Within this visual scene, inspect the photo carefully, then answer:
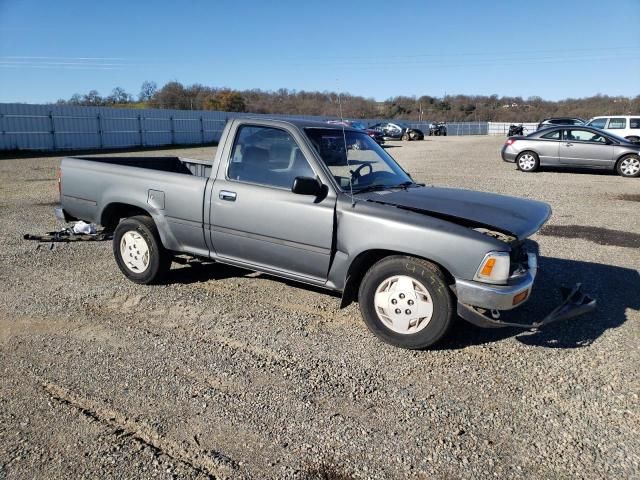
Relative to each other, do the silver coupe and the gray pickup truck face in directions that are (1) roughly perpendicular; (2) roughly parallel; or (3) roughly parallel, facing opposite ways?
roughly parallel

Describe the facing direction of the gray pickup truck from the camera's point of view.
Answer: facing the viewer and to the right of the viewer

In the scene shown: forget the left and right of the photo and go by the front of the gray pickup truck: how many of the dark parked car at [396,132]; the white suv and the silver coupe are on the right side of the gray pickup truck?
0

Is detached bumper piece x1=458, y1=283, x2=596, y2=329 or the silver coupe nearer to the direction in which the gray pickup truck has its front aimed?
the detached bumper piece

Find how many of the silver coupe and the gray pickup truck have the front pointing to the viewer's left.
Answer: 0

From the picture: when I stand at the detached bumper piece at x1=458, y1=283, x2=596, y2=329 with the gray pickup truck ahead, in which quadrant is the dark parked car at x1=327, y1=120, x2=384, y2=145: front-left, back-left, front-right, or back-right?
front-right

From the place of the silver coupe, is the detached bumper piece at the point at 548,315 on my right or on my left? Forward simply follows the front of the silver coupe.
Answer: on my right

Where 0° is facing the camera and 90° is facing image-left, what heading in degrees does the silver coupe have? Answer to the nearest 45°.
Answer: approximately 270°

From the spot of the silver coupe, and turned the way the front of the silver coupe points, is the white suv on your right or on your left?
on your left

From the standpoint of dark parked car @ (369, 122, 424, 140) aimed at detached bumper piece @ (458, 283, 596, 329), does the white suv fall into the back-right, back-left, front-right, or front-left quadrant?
front-left

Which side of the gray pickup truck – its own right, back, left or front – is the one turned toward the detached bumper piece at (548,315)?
front

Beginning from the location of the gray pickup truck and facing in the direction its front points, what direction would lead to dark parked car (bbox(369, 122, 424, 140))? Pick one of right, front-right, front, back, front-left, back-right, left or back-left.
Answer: back-left

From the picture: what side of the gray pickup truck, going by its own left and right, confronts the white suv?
left
